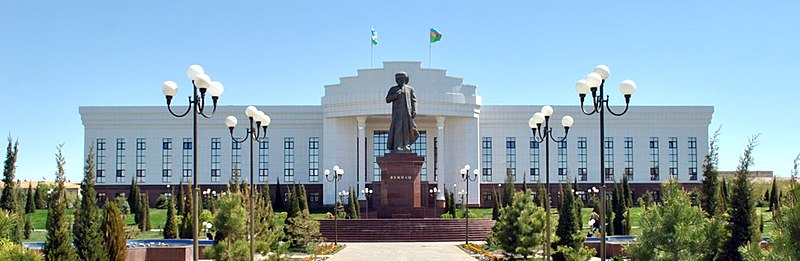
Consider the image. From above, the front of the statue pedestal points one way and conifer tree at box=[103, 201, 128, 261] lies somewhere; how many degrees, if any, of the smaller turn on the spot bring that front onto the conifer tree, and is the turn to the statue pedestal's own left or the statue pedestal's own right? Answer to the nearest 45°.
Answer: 0° — it already faces it

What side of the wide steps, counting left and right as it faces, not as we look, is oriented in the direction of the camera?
front

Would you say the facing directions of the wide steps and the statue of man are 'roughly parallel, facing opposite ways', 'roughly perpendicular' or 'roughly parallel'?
roughly parallel

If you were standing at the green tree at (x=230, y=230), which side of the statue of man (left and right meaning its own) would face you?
front

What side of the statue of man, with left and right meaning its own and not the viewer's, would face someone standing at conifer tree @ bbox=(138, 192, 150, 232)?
right

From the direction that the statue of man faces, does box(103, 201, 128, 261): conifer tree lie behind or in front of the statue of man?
in front

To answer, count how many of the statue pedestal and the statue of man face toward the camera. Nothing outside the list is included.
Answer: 2

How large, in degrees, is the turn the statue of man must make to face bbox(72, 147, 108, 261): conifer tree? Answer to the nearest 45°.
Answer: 0° — it already faces it

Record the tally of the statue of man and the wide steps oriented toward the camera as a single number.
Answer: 2

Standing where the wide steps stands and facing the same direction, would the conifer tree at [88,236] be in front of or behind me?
in front

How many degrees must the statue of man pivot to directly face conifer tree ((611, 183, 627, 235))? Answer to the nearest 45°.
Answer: approximately 90° to its left

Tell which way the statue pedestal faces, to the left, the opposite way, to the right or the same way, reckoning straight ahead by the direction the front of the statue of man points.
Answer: the same way

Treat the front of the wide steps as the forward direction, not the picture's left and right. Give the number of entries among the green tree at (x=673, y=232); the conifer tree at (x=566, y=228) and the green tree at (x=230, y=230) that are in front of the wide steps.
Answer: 3

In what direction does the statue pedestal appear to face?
toward the camera

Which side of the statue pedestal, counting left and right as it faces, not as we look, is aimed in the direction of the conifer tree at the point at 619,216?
left

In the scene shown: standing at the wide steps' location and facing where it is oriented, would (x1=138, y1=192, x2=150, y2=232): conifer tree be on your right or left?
on your right

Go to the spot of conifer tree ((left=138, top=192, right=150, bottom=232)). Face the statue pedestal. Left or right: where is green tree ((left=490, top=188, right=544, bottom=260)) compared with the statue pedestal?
right

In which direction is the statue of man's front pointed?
toward the camera
